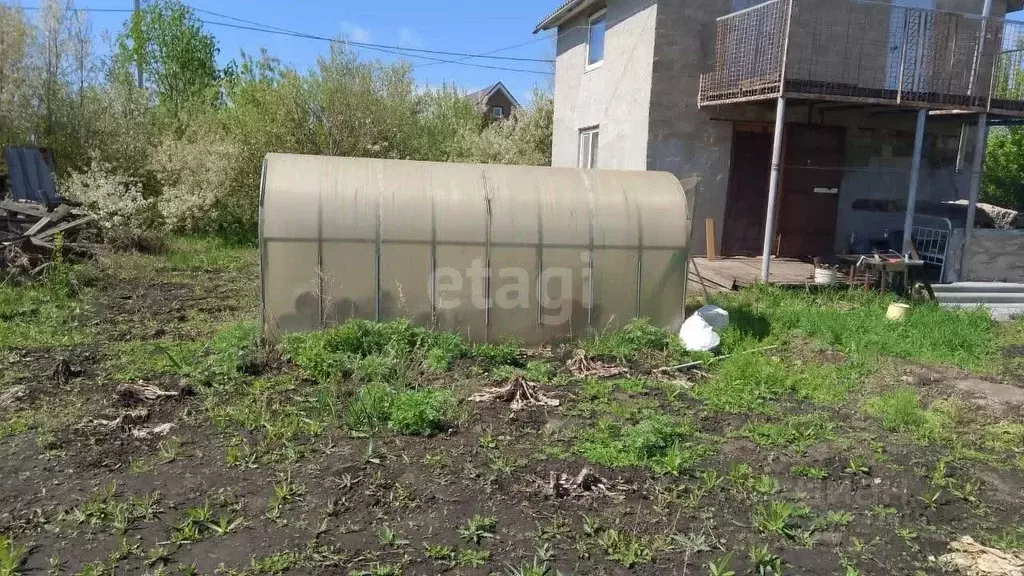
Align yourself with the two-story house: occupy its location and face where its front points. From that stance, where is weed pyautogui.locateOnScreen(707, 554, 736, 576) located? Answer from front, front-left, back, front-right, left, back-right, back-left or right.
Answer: front-right

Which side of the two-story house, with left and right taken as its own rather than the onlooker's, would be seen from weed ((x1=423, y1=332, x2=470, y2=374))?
right

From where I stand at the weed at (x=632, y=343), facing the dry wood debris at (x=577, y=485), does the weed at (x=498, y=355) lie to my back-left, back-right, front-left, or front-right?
front-right

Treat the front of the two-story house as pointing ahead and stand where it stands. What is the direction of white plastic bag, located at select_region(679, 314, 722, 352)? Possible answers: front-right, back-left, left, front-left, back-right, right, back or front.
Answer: front-right

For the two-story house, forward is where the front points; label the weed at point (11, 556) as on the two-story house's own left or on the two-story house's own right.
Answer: on the two-story house's own right

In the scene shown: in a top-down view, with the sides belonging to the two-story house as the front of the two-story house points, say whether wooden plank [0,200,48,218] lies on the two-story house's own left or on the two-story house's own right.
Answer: on the two-story house's own right

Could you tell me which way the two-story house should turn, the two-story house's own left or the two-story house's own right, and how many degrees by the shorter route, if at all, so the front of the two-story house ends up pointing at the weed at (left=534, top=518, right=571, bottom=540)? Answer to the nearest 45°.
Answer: approximately 45° to the two-story house's own right

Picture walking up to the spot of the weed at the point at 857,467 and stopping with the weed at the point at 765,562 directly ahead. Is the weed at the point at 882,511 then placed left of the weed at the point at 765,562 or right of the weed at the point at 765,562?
left

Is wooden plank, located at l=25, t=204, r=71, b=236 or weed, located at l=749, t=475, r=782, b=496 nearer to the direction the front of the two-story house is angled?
the weed

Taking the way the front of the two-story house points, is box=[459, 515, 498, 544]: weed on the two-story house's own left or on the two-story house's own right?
on the two-story house's own right

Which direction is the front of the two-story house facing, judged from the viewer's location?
facing the viewer and to the right of the viewer

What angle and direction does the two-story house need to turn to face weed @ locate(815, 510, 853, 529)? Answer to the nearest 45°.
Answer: approximately 45° to its right

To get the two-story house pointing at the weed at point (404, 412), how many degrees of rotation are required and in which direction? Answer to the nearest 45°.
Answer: approximately 45° to its right

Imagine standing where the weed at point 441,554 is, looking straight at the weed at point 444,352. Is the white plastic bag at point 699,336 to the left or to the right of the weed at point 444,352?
right
